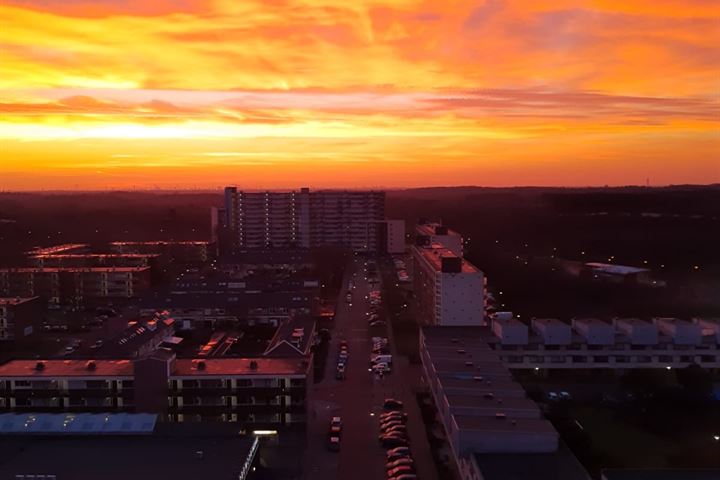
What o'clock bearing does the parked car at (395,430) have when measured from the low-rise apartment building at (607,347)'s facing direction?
The parked car is roughly at 1 o'clock from the low-rise apartment building.

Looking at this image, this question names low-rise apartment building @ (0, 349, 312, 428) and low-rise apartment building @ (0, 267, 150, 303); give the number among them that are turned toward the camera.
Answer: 2

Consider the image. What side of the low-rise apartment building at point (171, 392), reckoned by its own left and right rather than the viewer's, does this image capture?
front

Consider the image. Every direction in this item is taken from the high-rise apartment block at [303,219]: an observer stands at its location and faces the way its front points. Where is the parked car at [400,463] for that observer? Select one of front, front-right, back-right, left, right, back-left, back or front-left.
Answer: front

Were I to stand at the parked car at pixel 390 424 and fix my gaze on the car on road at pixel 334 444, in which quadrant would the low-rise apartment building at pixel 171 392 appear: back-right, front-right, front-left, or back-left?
front-right

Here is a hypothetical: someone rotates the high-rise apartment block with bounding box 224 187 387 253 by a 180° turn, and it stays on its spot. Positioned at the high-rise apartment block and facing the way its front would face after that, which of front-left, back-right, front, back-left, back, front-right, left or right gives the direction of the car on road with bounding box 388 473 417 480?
back

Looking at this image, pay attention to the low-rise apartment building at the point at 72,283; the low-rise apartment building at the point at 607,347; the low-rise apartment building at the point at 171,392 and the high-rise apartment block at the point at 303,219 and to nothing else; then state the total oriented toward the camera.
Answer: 4

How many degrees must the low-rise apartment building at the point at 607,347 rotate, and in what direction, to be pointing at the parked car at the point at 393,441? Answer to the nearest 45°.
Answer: approximately 45° to its right

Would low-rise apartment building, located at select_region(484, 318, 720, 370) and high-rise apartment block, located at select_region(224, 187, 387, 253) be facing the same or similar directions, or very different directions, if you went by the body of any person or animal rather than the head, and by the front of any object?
same or similar directions

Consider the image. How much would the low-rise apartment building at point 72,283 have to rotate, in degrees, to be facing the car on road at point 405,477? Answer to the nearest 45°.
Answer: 0° — it already faces it

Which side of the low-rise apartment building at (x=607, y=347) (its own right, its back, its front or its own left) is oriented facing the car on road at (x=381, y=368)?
right

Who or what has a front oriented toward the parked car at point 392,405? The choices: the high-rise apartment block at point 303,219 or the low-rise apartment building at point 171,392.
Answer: the high-rise apartment block

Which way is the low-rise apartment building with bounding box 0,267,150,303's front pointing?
toward the camera

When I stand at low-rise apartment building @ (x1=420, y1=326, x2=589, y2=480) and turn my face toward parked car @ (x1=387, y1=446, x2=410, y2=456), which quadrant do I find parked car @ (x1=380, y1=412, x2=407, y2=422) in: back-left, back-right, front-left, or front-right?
front-right

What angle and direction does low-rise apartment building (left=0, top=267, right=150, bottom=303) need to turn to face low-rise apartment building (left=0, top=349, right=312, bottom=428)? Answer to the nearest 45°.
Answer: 0° — it already faces it
